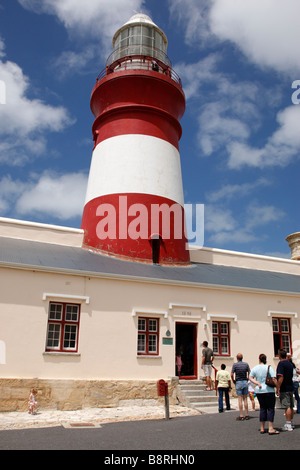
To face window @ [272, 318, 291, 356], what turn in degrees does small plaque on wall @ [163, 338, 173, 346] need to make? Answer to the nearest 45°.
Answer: approximately 135° to its left

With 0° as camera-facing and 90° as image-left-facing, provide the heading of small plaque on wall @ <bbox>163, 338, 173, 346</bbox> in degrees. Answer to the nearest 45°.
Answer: approximately 0°

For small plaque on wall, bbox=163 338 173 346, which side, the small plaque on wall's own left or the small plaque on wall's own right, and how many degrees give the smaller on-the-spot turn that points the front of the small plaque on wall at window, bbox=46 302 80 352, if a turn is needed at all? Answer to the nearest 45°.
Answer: approximately 45° to the small plaque on wall's own right

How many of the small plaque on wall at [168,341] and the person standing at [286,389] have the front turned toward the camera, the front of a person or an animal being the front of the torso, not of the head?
1

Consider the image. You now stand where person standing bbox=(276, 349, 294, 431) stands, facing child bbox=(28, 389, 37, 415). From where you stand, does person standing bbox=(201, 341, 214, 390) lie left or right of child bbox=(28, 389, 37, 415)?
right

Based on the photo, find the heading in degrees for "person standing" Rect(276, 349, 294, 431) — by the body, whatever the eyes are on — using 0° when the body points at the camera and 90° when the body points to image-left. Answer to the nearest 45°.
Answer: approximately 135°
